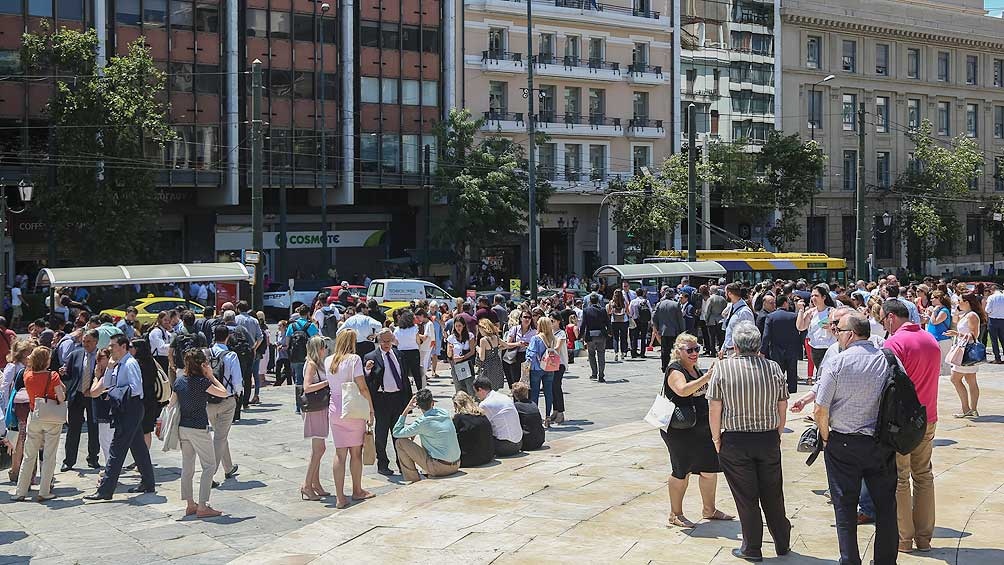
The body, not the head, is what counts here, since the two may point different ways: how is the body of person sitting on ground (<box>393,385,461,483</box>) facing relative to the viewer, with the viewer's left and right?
facing away from the viewer and to the left of the viewer

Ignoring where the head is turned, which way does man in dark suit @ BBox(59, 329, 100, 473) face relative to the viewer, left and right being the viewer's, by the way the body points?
facing the viewer and to the right of the viewer

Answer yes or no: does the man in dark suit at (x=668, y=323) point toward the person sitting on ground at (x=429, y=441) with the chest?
no

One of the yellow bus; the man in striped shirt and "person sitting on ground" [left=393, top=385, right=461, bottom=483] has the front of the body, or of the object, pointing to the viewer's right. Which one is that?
the yellow bus

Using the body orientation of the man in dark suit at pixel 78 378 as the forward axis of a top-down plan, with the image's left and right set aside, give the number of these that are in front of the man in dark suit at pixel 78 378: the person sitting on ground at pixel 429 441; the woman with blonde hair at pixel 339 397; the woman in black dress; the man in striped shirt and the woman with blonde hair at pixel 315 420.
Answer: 5

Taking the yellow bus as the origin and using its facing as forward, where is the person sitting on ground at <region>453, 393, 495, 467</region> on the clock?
The person sitting on ground is roughly at 3 o'clock from the yellow bus.

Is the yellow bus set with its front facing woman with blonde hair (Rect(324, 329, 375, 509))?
no

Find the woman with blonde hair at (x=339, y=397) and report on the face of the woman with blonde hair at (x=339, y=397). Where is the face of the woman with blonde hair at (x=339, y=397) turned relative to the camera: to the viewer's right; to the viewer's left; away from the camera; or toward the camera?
away from the camera

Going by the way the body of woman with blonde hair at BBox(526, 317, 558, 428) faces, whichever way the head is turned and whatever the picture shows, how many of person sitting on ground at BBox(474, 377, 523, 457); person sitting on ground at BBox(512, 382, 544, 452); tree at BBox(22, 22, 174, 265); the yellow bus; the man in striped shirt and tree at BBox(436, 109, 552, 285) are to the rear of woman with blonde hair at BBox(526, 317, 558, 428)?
3

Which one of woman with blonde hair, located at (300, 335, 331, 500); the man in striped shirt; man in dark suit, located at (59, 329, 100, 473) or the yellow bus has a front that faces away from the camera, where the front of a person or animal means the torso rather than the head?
the man in striped shirt

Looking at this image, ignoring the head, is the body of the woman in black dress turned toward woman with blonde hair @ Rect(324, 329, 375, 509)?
no

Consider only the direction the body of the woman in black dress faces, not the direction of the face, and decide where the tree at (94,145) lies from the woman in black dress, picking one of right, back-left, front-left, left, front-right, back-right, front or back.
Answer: back

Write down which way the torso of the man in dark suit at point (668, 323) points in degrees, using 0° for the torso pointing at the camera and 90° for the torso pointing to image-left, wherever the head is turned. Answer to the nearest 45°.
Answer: approximately 180°

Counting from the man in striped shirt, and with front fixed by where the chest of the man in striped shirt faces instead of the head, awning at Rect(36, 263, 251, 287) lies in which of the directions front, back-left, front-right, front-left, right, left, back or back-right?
front-left

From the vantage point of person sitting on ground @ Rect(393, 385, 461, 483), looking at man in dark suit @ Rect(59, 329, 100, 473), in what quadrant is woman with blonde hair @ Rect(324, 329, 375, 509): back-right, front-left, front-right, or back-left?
front-left

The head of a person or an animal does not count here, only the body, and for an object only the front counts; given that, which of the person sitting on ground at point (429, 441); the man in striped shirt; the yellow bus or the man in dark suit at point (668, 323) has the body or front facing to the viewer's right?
the yellow bus
